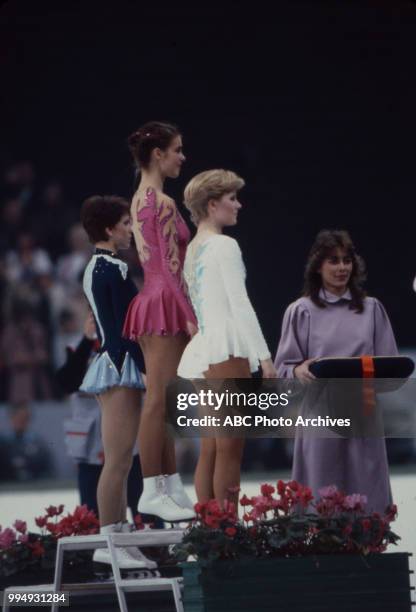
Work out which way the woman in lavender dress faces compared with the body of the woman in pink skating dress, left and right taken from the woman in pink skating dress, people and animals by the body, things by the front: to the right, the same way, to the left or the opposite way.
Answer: to the right

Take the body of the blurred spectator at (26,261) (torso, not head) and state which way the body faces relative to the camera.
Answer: toward the camera

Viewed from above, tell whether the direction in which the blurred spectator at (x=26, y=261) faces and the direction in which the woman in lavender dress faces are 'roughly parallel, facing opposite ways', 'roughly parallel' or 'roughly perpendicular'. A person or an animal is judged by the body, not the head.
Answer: roughly parallel

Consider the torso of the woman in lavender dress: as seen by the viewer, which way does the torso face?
toward the camera

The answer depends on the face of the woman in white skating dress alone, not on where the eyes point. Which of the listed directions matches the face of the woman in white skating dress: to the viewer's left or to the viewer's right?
to the viewer's right

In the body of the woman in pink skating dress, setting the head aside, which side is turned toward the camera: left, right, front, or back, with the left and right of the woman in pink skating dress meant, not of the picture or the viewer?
right

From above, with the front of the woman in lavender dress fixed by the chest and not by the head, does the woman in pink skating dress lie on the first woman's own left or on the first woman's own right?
on the first woman's own right

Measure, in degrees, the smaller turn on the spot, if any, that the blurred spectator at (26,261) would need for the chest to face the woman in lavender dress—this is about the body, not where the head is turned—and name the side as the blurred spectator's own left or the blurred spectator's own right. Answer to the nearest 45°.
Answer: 0° — they already face them

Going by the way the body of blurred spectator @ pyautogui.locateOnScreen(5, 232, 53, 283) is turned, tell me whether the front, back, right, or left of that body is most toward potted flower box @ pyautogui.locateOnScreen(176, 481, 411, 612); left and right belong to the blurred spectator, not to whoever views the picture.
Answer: front

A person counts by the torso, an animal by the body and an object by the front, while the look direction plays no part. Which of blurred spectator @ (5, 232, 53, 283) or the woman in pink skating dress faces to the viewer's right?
the woman in pink skating dress

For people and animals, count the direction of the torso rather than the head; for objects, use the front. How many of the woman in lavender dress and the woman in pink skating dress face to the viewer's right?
1

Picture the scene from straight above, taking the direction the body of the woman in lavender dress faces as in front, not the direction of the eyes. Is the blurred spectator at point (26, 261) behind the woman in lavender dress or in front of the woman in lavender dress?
behind

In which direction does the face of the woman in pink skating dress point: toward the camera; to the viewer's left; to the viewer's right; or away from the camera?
to the viewer's right

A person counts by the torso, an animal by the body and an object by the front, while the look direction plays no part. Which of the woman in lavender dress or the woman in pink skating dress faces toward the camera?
the woman in lavender dress

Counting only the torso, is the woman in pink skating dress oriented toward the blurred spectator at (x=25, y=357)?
no

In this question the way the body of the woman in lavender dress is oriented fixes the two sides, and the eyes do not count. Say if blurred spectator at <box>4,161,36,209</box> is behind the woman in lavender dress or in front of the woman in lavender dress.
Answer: behind

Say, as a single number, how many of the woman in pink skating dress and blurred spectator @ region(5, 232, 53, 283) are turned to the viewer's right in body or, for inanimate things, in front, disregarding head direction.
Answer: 1

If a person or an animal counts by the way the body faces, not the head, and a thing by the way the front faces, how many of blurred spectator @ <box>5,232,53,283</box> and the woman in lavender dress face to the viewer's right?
0
